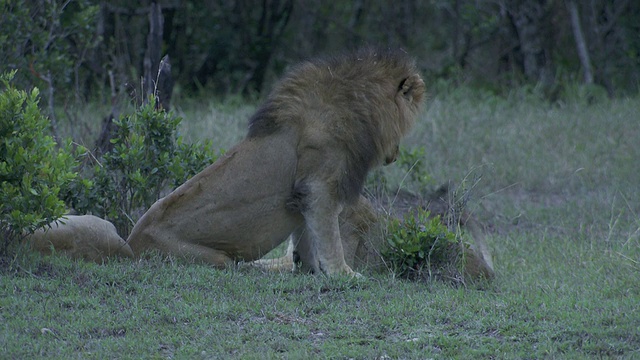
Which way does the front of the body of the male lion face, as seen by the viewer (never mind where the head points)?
to the viewer's right

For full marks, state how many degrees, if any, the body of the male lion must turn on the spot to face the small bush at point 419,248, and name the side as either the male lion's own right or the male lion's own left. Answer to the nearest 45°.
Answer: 0° — it already faces it

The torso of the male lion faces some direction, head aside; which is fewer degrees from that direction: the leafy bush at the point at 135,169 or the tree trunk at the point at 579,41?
the tree trunk

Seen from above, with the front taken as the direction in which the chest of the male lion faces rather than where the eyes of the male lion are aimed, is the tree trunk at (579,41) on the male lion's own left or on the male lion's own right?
on the male lion's own left

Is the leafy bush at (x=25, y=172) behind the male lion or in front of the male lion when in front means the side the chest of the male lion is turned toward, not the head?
behind

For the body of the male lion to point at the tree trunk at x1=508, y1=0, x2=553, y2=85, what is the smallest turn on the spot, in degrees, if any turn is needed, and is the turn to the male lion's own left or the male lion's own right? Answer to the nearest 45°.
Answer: approximately 45° to the male lion's own left

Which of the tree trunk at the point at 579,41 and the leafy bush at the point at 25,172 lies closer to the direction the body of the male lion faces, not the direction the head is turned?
the tree trunk
